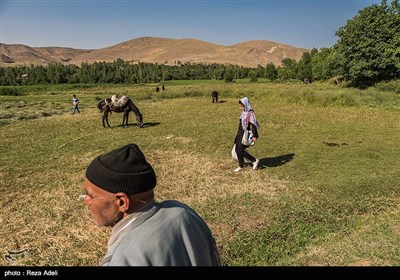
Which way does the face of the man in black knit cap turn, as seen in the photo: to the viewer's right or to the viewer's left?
to the viewer's left

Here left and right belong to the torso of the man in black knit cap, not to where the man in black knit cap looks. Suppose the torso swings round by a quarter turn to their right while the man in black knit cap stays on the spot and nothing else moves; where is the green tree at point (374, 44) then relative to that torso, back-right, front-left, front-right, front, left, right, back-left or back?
front-right

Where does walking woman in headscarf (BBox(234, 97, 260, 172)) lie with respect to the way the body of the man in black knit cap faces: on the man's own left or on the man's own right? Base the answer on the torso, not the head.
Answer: on the man's own right

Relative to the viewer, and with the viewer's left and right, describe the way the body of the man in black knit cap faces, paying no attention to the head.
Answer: facing to the left of the viewer
